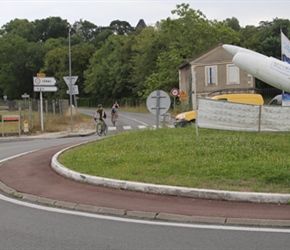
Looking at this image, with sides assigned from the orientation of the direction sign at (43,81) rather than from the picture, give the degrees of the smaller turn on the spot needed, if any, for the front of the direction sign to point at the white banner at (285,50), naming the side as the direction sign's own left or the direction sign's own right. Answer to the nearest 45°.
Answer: approximately 45° to the direction sign's own left

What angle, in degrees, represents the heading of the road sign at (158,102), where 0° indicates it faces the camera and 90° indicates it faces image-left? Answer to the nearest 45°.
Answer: approximately 180°

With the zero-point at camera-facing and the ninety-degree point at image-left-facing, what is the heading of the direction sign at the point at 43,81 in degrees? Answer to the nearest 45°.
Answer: approximately 0°

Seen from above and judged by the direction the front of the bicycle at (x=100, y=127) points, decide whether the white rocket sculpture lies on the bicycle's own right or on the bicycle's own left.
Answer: on the bicycle's own left

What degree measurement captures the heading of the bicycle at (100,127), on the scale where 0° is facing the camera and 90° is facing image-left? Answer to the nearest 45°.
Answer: approximately 45°

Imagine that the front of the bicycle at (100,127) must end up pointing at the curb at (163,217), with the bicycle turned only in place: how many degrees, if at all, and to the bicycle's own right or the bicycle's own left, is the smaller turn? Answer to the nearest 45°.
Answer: approximately 45° to the bicycle's own left

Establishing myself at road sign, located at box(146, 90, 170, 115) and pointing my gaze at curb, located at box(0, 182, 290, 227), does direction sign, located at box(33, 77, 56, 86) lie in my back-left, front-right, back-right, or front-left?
back-right
